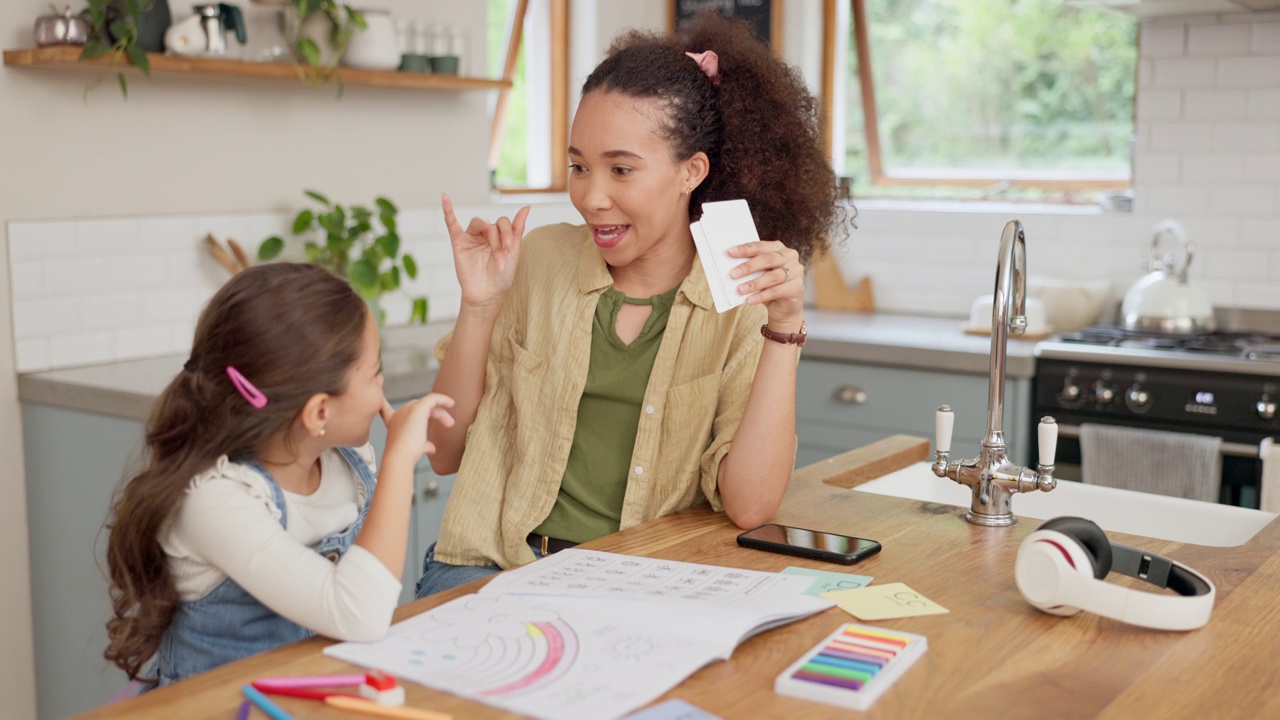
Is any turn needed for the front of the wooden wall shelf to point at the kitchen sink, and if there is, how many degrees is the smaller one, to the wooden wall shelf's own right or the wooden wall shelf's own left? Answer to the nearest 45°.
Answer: approximately 45° to the wooden wall shelf's own left

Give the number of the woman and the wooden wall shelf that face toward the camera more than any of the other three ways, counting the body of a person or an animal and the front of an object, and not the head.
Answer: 2

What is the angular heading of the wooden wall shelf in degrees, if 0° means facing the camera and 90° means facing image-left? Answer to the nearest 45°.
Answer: approximately 0°

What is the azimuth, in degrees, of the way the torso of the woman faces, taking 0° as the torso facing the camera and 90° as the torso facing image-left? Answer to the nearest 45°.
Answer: approximately 0°

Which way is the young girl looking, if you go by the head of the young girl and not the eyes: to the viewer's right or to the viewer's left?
to the viewer's right

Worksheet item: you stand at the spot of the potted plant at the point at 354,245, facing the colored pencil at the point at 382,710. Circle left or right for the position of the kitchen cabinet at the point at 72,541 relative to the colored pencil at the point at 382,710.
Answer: right
